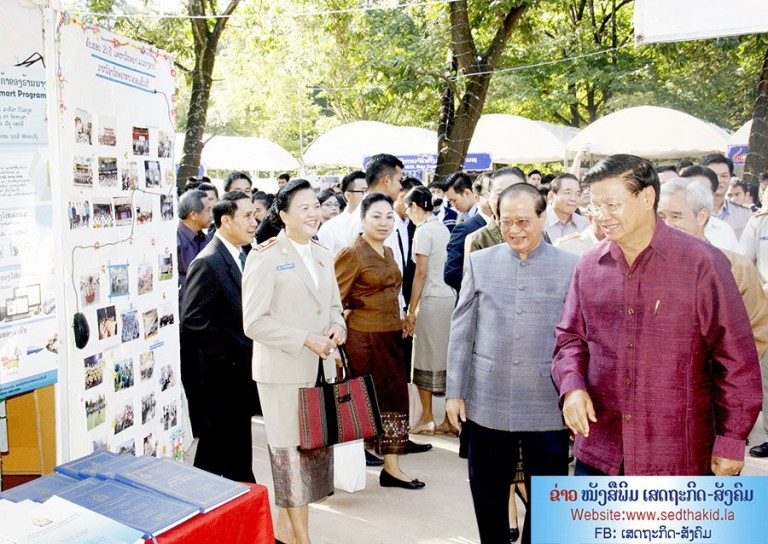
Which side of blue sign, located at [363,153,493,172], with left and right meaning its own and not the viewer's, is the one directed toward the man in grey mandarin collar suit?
front

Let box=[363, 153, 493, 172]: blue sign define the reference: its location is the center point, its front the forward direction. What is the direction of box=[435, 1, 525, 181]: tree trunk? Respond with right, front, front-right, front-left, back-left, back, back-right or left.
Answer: front

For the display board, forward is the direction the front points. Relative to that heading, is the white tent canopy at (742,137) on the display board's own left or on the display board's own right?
on the display board's own left

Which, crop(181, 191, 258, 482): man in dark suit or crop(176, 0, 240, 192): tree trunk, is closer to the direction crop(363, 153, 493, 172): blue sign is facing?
the man in dark suit

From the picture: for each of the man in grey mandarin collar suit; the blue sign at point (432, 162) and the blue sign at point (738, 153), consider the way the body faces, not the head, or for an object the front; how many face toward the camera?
3

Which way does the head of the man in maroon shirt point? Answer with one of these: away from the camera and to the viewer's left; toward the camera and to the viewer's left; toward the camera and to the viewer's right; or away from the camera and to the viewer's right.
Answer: toward the camera and to the viewer's left

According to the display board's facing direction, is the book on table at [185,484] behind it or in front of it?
in front

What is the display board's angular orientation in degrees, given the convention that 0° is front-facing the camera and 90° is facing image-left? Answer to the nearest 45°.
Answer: approximately 315°

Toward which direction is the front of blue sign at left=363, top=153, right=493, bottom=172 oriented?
toward the camera

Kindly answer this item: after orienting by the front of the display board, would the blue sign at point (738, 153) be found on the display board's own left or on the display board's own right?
on the display board's own left

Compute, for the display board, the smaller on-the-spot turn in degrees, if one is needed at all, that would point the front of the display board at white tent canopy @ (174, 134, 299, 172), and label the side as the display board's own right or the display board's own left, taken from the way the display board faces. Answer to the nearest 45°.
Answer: approximately 135° to the display board's own left

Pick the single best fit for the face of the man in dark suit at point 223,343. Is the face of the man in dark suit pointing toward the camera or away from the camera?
toward the camera

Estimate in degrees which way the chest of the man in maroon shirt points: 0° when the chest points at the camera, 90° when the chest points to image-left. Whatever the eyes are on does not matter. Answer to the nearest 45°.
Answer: approximately 45°

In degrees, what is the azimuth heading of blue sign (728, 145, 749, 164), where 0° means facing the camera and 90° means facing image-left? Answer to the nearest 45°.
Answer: approximately 0°

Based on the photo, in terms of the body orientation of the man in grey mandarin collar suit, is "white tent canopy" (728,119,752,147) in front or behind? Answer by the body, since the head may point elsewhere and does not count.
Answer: behind

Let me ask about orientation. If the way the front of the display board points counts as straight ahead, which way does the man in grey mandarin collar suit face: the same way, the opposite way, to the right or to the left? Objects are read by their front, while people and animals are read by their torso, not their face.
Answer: to the right

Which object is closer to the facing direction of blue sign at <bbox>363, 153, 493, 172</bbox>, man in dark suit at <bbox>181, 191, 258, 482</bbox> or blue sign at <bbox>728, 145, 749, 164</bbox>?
the man in dark suit
